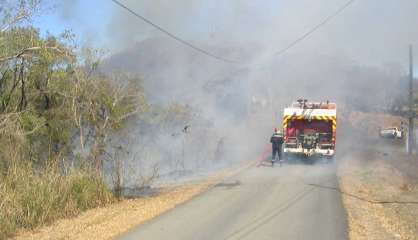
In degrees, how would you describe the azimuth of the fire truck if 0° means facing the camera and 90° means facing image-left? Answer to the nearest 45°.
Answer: approximately 180°
